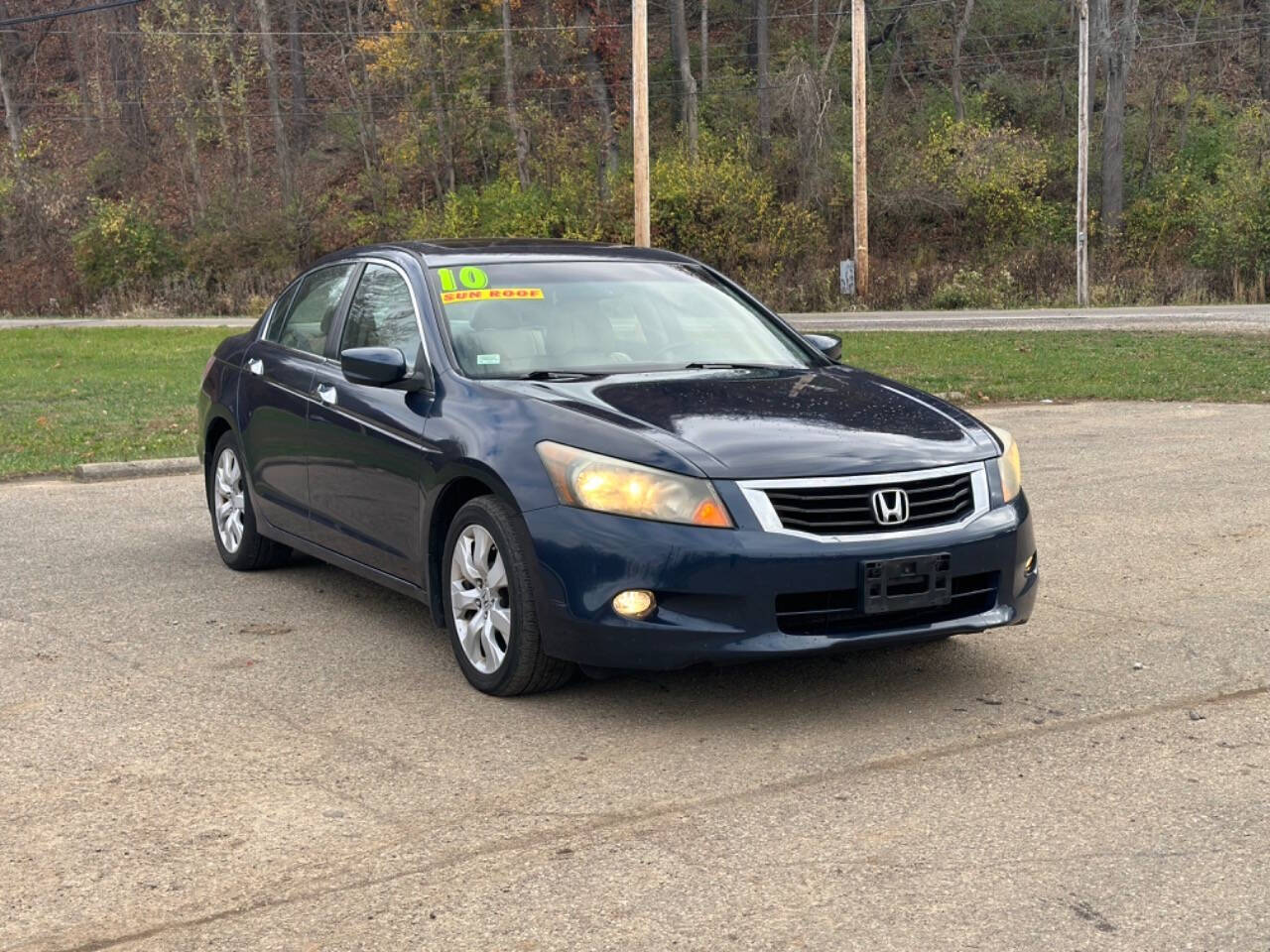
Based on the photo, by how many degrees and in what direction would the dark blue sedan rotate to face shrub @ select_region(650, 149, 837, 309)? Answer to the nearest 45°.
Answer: approximately 135° to its left

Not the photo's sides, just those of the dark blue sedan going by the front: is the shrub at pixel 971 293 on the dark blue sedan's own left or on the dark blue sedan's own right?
on the dark blue sedan's own left

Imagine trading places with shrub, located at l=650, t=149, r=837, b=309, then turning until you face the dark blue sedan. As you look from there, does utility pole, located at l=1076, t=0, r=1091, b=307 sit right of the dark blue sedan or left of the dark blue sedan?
left

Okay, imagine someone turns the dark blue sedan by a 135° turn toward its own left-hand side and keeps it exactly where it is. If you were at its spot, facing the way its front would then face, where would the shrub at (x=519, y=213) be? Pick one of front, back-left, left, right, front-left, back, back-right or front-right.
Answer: front

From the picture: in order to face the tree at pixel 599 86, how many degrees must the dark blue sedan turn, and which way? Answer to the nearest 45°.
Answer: approximately 135° to its left

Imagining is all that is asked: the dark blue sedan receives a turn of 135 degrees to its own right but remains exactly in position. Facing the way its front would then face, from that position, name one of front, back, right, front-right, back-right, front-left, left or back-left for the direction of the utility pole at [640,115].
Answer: right

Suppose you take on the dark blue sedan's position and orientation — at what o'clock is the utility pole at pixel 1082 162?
The utility pole is roughly at 8 o'clock from the dark blue sedan.

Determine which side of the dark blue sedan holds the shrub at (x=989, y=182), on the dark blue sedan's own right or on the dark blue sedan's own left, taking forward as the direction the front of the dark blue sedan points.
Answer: on the dark blue sedan's own left

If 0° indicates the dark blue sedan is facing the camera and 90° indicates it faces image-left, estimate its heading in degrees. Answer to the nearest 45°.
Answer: approximately 315°

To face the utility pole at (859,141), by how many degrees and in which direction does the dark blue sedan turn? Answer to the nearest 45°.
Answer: approximately 135° to its left

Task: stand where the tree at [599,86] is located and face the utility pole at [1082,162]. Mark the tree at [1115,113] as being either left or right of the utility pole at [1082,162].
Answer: left
